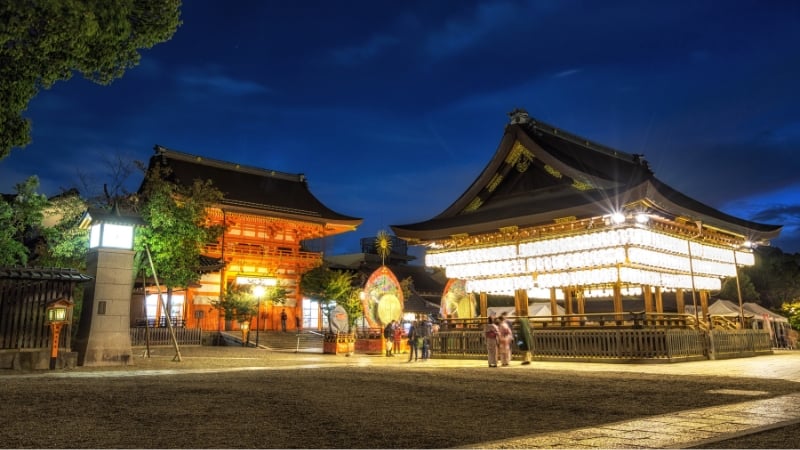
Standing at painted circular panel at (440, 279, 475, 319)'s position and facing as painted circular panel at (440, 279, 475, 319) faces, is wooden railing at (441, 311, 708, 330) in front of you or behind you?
in front

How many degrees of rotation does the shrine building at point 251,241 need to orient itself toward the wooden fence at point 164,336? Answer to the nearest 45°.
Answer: approximately 45° to its right

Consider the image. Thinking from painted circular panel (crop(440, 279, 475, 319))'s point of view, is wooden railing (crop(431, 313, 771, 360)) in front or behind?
in front

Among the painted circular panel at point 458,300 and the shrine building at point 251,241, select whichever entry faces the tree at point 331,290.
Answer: the shrine building

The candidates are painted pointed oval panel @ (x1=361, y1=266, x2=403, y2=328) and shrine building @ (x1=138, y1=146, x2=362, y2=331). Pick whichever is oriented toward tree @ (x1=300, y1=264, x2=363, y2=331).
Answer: the shrine building

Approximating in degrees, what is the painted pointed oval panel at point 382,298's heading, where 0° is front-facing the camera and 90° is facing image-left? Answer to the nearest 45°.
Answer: approximately 0°

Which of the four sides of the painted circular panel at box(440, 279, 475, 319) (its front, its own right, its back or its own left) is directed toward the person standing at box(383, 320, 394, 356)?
right

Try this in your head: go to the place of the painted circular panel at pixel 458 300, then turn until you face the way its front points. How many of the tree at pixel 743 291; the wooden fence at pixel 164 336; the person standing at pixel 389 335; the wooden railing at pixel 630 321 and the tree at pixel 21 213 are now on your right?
3

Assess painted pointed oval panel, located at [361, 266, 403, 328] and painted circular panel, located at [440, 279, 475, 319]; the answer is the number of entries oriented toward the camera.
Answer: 2

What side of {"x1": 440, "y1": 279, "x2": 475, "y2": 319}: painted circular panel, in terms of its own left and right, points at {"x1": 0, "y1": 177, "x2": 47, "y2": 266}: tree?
right

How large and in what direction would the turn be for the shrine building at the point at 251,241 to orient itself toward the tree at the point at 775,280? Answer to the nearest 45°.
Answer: approximately 45° to its left
